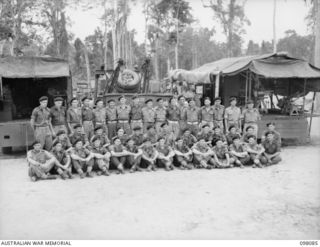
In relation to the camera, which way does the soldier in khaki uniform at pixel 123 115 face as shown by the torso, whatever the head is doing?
toward the camera

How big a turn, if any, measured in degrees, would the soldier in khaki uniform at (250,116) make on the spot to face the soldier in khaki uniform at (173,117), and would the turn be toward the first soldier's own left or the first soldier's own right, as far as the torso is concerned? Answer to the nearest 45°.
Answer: approximately 90° to the first soldier's own right

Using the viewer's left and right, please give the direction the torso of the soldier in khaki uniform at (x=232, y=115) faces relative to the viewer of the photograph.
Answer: facing the viewer

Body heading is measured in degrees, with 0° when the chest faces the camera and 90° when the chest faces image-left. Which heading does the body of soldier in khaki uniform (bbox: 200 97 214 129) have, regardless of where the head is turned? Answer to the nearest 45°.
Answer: approximately 0°

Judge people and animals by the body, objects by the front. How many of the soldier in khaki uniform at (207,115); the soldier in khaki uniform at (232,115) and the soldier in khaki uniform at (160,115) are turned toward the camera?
3

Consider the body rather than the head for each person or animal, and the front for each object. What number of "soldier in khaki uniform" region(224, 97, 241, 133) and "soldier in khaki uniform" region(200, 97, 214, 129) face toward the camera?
2

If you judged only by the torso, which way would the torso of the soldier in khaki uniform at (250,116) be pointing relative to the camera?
toward the camera

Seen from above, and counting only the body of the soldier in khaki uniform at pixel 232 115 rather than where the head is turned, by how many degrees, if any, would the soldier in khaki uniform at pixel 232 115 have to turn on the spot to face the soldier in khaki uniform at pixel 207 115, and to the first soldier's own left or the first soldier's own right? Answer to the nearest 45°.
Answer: approximately 90° to the first soldier's own right

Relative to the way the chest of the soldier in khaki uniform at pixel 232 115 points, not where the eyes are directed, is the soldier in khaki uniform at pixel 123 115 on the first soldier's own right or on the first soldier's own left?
on the first soldier's own right

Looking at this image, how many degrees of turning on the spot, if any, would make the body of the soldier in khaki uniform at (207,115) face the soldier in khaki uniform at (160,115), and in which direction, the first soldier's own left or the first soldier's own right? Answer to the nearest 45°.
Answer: approximately 90° to the first soldier's own right

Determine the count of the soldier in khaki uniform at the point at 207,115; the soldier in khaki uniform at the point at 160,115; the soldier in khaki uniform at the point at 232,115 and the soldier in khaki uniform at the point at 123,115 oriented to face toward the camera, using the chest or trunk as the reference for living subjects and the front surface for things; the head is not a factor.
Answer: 4

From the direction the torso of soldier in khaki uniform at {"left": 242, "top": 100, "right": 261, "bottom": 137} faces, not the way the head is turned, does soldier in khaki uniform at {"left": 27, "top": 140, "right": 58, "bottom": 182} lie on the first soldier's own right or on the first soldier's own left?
on the first soldier's own right

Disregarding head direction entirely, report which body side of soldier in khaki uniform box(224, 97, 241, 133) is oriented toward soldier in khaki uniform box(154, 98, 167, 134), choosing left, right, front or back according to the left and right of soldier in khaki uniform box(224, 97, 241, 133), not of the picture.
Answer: right

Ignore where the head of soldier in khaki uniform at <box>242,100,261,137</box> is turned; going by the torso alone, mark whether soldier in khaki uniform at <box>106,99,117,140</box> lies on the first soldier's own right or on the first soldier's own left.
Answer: on the first soldier's own right

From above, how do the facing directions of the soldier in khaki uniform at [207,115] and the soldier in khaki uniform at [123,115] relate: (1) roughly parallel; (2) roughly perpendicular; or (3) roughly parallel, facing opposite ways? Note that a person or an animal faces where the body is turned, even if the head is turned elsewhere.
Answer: roughly parallel

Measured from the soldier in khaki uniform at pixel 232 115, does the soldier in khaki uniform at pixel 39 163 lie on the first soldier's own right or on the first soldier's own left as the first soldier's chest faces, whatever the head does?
on the first soldier's own right

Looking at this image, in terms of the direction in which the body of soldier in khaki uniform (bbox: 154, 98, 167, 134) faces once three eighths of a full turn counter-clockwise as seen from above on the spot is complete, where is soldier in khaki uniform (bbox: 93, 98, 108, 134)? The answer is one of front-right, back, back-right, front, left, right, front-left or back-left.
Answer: back-left

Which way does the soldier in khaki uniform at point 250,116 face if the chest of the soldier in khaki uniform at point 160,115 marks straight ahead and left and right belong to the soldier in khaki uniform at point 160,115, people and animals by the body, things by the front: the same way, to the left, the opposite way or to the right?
the same way

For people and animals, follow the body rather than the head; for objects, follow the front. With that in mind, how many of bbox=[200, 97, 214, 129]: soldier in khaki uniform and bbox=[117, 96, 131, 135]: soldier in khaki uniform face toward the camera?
2
